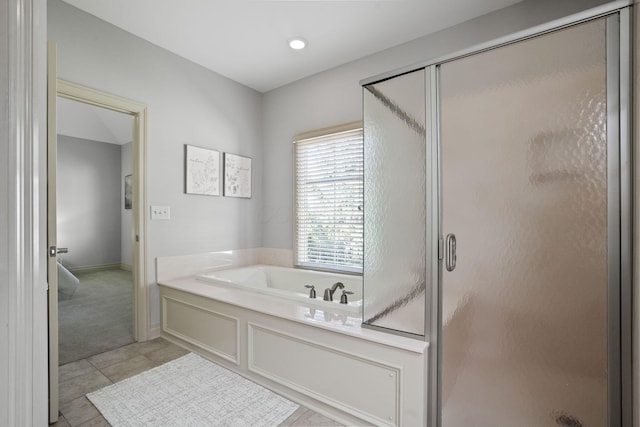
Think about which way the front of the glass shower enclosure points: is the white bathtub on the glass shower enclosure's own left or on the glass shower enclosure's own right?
on the glass shower enclosure's own right

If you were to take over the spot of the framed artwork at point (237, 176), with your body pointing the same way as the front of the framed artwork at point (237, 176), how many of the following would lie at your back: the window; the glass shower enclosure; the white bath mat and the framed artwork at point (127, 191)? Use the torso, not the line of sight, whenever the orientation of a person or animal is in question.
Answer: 1

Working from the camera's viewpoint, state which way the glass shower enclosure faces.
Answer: facing the viewer and to the left of the viewer

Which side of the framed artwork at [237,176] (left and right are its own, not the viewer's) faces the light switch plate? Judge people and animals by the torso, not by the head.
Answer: right

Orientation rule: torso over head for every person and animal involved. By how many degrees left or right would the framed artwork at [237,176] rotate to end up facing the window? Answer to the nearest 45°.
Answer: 0° — it already faces it

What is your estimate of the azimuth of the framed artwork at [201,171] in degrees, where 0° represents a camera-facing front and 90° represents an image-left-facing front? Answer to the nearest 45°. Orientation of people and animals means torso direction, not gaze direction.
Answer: approximately 315°

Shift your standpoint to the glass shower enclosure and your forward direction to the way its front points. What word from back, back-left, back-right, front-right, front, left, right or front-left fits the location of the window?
right

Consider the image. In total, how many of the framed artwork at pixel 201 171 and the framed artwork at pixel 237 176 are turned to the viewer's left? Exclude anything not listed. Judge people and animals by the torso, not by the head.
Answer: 0

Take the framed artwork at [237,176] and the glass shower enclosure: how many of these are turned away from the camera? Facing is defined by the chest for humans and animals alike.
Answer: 0

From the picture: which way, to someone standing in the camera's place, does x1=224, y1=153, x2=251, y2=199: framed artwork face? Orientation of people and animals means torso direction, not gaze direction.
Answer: facing the viewer and to the right of the viewer

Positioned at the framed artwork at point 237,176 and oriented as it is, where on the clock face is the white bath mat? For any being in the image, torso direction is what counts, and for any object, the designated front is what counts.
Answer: The white bath mat is roughly at 2 o'clock from the framed artwork.
